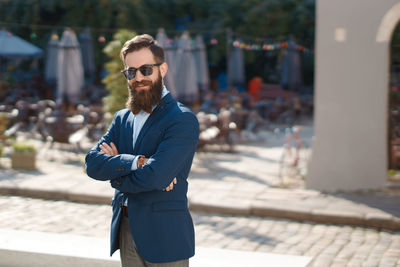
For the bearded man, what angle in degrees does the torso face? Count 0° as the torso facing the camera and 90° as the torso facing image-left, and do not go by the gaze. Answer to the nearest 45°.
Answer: approximately 45°

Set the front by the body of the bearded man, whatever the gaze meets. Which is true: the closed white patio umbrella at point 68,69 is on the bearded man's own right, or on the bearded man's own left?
on the bearded man's own right

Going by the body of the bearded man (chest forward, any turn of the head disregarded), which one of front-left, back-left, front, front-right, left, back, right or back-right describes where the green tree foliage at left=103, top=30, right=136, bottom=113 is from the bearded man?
back-right

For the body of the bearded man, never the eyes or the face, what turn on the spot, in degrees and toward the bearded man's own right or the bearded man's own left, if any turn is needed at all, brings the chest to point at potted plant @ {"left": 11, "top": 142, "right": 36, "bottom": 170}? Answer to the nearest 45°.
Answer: approximately 135° to the bearded man's own right

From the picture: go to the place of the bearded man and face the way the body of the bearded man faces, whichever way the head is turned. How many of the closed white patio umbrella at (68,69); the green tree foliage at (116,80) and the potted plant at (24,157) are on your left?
0
